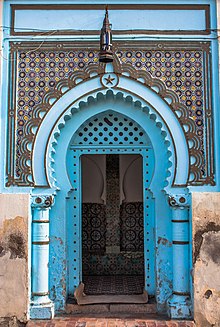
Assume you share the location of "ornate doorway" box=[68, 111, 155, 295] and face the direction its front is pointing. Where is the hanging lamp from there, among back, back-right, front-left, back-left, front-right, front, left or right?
front

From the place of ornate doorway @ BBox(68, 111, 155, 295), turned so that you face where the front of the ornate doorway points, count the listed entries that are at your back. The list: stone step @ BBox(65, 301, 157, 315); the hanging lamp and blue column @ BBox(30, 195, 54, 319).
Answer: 0

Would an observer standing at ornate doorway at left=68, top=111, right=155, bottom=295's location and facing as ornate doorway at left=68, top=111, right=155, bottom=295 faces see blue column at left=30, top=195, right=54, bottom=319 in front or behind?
in front

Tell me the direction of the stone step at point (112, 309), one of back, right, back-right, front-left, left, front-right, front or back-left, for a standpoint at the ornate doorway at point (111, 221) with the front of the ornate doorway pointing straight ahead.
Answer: front

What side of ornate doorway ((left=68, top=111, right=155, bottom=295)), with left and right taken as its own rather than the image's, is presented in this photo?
front
